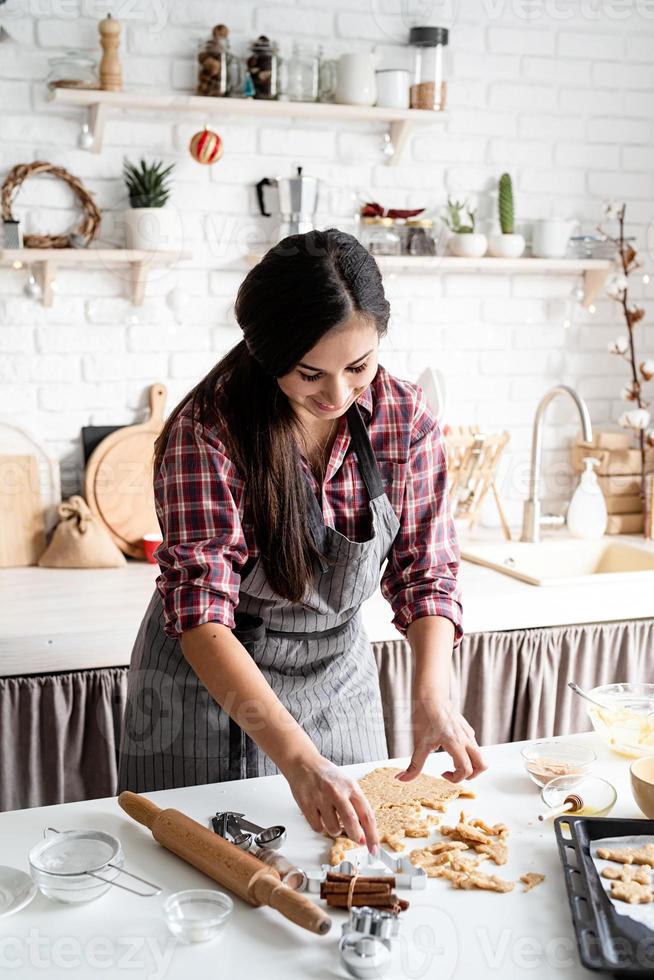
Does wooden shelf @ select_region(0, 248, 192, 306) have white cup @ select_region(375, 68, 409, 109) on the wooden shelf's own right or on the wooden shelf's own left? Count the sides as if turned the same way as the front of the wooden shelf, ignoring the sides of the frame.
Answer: on the wooden shelf's own left

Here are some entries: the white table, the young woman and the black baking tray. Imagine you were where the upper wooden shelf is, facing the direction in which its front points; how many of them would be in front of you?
3

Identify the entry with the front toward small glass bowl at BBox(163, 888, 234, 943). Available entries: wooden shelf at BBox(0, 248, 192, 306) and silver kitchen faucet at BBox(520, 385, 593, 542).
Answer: the wooden shelf
